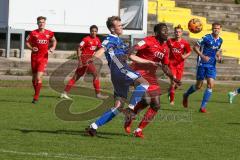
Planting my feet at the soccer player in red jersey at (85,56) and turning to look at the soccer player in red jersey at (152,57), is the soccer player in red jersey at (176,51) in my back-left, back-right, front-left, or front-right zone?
front-left

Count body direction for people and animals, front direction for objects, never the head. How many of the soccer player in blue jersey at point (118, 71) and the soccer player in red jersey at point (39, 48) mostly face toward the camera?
1

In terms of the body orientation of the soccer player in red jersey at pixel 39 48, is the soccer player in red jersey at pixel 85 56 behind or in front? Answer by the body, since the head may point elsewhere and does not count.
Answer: behind

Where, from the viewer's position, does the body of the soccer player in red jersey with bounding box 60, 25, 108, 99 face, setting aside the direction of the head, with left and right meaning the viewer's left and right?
facing the viewer and to the right of the viewer

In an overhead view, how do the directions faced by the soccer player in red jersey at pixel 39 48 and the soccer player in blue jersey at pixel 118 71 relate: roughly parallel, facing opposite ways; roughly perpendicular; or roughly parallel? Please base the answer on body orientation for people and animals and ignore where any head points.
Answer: roughly perpendicular

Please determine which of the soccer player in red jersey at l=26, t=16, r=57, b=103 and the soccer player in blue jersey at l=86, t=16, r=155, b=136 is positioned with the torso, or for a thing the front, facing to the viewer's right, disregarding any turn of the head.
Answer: the soccer player in blue jersey

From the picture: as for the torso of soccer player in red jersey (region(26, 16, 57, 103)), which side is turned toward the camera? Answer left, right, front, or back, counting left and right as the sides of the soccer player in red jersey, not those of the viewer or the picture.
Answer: front

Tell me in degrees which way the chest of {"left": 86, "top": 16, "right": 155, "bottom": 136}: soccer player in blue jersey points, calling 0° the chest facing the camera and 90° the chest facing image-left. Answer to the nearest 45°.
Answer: approximately 270°

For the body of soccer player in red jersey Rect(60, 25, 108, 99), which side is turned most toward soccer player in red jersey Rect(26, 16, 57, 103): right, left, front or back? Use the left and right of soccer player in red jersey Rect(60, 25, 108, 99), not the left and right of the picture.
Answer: right
